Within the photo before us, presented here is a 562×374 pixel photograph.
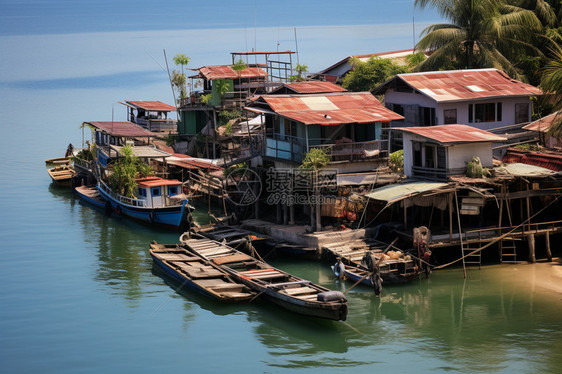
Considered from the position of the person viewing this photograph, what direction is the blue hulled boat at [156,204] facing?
facing the viewer and to the right of the viewer

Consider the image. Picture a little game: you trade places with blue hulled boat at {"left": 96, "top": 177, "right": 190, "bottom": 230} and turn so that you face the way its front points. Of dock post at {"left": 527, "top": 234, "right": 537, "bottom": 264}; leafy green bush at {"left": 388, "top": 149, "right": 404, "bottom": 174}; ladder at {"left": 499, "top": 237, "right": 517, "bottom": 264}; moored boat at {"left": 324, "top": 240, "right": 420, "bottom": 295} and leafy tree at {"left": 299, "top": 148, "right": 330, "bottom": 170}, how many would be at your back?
5

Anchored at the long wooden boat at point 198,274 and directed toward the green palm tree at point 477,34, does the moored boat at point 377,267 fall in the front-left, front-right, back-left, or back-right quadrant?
front-right

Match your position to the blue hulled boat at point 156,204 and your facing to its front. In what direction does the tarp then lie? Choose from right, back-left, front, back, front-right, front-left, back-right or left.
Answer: back
